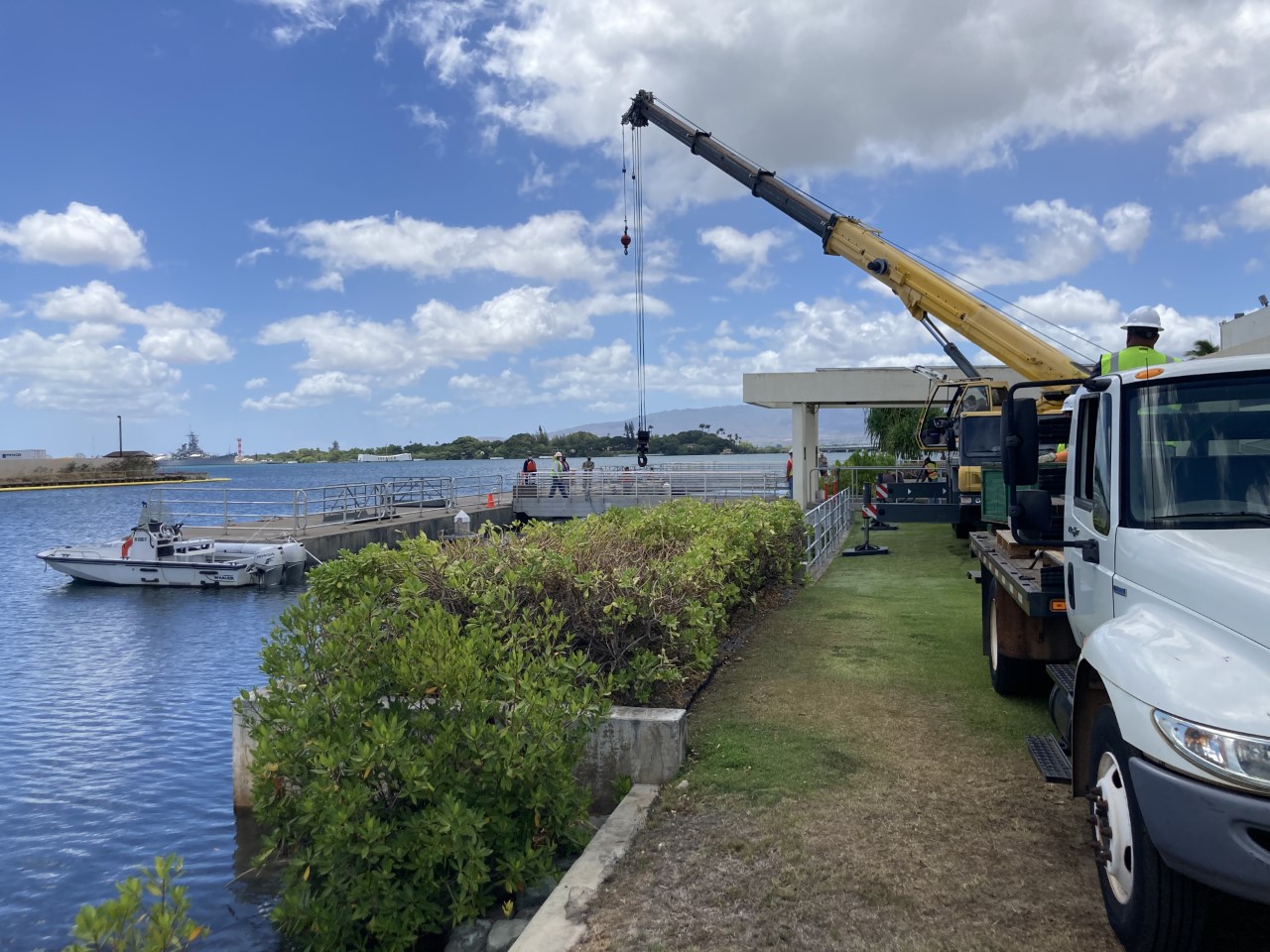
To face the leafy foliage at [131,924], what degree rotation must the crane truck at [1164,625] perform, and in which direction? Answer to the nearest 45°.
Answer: approximately 90° to its right

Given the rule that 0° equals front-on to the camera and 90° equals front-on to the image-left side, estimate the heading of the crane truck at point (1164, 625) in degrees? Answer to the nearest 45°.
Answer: approximately 315°
